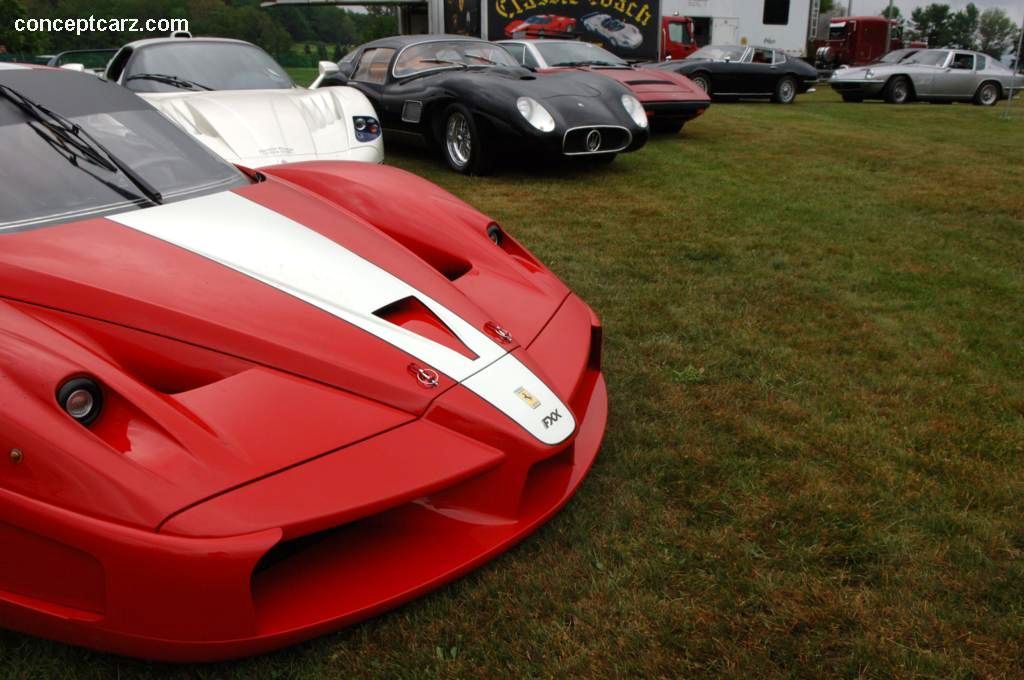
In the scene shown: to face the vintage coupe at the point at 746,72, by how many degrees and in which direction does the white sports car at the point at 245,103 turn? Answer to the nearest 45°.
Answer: approximately 90° to its left

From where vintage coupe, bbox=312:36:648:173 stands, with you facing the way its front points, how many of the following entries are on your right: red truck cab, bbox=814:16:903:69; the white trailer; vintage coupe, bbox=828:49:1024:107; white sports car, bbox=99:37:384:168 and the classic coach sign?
1

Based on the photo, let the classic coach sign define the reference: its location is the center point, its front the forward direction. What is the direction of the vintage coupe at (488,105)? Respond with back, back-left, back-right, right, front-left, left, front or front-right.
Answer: front

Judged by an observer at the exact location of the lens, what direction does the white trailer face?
facing to the left of the viewer

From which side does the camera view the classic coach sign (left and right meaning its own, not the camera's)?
front

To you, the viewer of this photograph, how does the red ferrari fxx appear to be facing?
facing the viewer and to the right of the viewer

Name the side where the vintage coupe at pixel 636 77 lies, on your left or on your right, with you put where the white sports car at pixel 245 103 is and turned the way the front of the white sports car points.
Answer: on your left

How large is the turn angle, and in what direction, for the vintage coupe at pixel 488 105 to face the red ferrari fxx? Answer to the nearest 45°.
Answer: approximately 45° to its right

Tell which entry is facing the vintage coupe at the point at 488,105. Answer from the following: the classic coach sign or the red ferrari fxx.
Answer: the classic coach sign

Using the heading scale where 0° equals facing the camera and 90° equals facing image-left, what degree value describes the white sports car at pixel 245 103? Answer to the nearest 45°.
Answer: approximately 315°

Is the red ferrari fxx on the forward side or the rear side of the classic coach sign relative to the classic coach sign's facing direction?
on the forward side

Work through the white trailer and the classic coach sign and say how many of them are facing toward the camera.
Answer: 1
